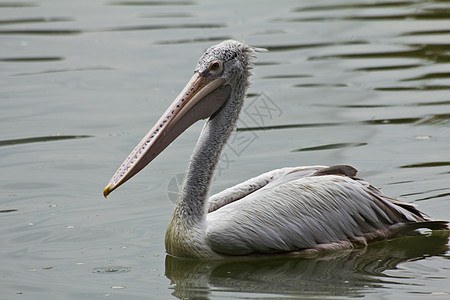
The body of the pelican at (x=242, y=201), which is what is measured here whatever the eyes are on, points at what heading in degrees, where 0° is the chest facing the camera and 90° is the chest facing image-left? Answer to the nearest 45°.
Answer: approximately 90°
